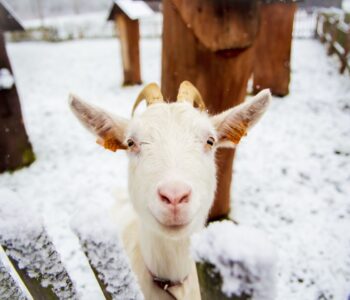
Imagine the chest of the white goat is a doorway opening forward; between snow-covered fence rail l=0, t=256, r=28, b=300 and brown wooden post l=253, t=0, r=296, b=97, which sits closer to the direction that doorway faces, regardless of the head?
the snow-covered fence rail

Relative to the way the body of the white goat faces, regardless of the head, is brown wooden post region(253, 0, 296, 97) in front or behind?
behind

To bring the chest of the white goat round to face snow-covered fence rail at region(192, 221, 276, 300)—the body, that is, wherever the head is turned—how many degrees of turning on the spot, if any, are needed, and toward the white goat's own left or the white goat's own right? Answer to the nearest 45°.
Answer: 0° — it already faces it

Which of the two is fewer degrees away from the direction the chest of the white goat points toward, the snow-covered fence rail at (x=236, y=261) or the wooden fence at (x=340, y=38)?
the snow-covered fence rail

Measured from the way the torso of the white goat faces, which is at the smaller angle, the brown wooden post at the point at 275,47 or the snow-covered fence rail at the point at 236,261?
the snow-covered fence rail

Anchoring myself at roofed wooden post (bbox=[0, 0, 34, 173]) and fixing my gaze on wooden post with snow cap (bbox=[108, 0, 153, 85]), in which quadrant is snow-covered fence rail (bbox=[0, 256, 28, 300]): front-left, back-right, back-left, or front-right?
back-right

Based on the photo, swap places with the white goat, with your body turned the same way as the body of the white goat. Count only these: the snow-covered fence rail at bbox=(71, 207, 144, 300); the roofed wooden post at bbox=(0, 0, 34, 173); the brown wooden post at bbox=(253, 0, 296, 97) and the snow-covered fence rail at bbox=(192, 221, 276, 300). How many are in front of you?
2

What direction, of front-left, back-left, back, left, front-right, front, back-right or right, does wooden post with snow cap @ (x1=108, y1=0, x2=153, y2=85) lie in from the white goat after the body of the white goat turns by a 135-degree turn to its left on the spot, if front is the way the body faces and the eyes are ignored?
front-left

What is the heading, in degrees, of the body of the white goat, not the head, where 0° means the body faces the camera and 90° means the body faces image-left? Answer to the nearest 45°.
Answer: approximately 0°

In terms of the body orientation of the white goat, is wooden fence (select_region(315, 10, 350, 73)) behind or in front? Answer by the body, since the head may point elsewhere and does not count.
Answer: behind

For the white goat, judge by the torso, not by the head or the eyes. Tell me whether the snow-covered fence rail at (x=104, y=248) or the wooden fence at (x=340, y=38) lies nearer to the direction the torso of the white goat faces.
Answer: the snow-covered fence rail

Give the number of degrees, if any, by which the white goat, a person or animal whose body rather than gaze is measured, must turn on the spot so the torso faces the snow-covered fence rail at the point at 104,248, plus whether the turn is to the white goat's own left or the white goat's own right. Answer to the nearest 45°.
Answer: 0° — it already faces it

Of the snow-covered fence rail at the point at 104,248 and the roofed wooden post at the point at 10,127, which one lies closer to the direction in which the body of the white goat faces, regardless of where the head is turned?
the snow-covered fence rail
